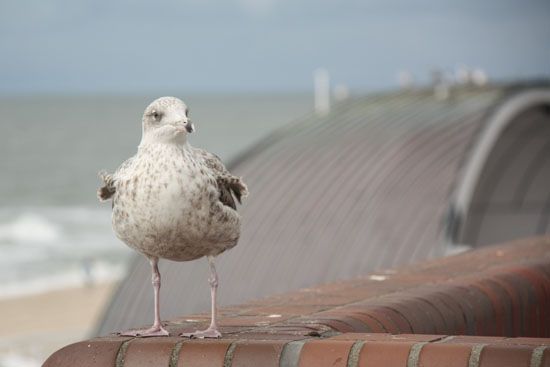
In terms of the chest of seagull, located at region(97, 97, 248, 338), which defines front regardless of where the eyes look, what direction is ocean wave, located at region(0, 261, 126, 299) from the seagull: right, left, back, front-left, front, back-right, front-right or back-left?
back

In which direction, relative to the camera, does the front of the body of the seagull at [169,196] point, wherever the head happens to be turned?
toward the camera
